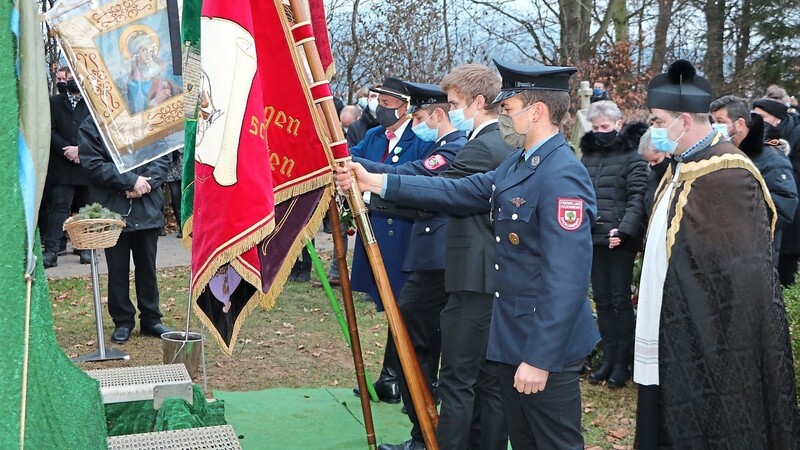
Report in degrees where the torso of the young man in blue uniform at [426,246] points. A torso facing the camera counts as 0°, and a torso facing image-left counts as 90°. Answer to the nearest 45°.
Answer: approximately 90°

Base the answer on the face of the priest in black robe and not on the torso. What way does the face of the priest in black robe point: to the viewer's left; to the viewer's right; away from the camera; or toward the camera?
to the viewer's left

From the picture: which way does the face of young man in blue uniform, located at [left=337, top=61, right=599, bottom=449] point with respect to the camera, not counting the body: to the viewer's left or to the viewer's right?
to the viewer's left

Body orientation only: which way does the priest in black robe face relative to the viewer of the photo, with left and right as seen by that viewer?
facing to the left of the viewer

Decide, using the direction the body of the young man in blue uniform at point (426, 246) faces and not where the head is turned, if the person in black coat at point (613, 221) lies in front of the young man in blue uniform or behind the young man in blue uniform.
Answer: behind

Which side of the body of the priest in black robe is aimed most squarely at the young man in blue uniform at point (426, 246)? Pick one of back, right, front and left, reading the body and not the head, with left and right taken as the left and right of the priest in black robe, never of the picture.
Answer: front

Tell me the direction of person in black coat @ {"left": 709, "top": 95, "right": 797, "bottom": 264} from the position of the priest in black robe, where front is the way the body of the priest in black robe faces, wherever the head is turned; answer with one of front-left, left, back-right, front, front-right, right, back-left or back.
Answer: right

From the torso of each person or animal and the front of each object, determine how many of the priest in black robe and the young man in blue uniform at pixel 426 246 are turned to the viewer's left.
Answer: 2

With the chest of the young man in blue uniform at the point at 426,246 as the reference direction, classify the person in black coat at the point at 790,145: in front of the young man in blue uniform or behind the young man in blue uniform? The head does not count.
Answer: behind

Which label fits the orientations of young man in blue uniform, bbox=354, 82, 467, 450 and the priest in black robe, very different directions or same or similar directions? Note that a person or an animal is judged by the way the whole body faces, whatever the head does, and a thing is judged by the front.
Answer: same or similar directions
